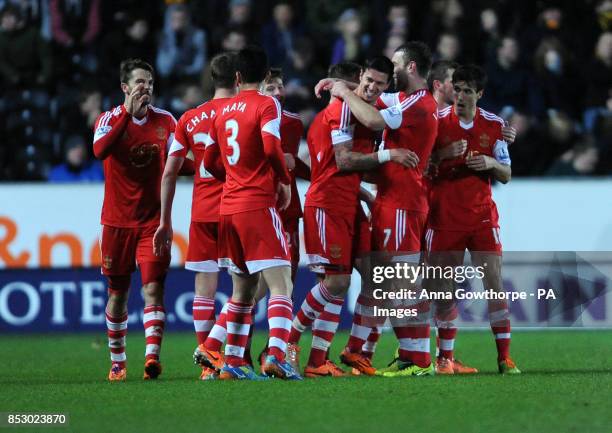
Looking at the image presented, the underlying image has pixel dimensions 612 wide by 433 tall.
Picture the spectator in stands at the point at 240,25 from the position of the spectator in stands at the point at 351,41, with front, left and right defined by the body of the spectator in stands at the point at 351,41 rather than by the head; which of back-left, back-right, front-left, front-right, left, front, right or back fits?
right

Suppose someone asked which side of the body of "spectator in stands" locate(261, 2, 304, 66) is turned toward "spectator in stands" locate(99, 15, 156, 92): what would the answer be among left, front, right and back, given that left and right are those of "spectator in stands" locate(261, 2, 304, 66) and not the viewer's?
right

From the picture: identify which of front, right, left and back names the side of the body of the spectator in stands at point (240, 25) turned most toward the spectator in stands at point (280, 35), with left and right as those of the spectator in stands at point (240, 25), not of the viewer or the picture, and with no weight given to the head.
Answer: left

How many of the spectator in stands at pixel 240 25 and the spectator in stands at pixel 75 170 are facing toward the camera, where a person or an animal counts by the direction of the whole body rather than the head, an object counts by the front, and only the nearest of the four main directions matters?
2

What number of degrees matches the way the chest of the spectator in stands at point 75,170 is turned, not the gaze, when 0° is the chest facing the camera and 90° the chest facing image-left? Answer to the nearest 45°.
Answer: approximately 0°
